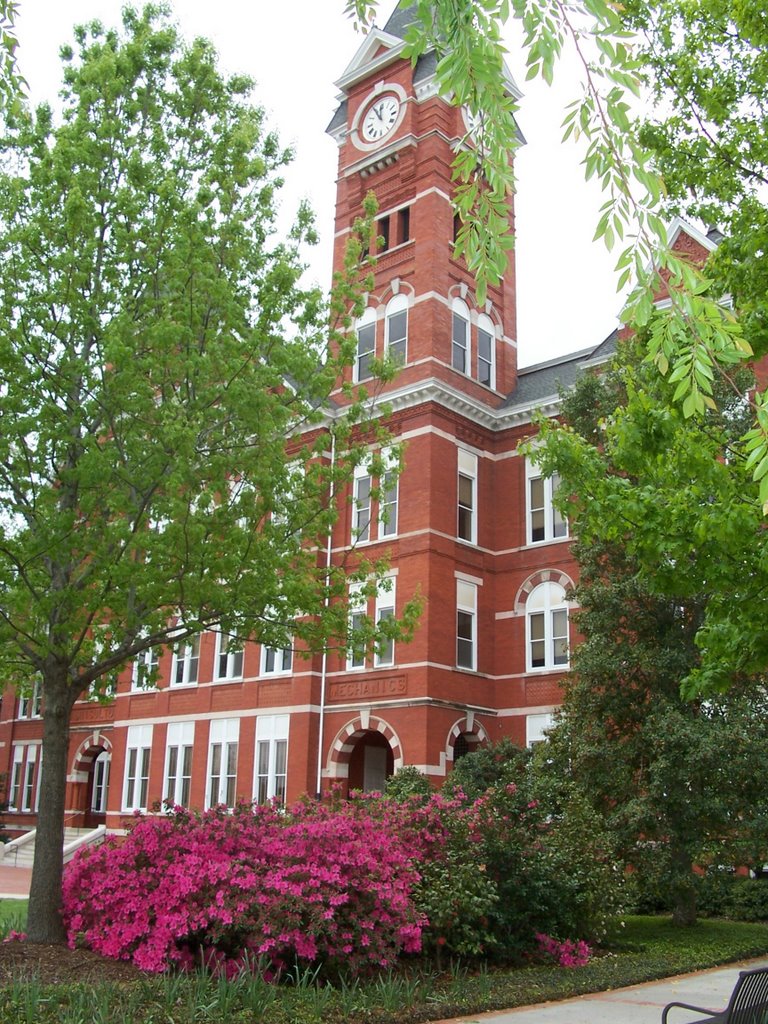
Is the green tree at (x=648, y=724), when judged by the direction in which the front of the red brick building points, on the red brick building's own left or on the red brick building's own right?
on the red brick building's own left

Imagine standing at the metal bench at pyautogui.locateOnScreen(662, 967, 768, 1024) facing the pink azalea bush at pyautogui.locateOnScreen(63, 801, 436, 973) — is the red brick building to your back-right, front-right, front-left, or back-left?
front-right

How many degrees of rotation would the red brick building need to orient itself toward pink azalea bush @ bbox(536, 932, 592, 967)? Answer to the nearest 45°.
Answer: approximately 45° to its left

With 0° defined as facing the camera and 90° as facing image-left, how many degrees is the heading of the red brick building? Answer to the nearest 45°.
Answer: approximately 45°

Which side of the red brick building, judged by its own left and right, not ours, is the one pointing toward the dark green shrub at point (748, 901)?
left

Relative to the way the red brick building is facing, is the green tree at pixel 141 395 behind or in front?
in front

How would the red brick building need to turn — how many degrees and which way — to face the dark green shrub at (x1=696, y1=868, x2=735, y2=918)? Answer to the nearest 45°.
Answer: approximately 90° to its left

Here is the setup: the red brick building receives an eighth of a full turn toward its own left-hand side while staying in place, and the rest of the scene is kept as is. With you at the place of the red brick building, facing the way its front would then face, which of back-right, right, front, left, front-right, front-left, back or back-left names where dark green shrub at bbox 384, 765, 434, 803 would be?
front

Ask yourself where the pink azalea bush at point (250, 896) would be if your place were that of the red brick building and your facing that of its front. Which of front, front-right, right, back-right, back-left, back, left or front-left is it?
front-left
